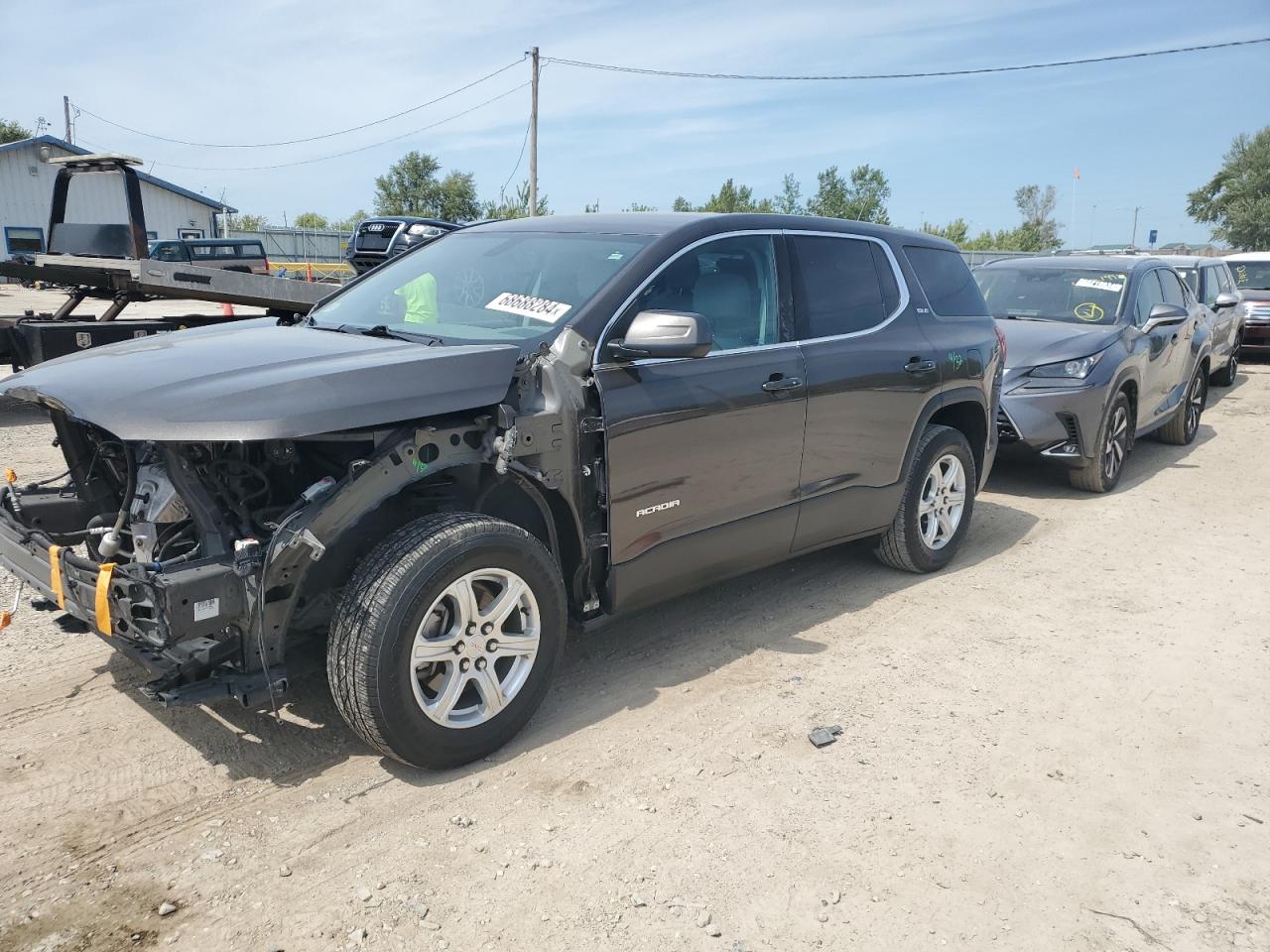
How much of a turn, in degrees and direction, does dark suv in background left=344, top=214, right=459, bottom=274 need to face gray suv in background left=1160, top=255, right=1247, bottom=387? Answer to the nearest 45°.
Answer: approximately 135° to its left

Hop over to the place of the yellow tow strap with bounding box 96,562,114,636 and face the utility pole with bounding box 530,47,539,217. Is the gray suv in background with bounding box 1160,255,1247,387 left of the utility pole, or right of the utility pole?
right

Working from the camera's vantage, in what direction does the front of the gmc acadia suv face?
facing the viewer and to the left of the viewer

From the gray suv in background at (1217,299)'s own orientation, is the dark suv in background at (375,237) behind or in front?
in front

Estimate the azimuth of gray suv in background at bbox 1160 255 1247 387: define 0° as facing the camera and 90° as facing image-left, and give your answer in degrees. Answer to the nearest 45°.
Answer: approximately 45°

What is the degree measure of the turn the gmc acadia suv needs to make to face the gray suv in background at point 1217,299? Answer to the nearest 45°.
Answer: approximately 180°

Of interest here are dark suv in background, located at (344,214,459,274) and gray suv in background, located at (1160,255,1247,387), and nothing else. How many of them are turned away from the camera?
0

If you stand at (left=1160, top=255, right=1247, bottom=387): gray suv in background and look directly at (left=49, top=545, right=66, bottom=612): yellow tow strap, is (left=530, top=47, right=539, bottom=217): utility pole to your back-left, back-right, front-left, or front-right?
back-right

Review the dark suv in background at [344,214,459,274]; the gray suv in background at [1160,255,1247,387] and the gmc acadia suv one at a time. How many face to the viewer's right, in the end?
0

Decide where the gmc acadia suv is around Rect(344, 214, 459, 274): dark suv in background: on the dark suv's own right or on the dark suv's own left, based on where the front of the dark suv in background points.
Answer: on the dark suv's own left

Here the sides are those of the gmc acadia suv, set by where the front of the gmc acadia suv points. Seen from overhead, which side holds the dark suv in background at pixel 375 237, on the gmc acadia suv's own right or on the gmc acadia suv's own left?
on the gmc acadia suv's own right

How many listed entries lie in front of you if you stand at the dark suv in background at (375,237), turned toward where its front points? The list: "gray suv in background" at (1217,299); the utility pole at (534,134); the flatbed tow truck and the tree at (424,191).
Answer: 1

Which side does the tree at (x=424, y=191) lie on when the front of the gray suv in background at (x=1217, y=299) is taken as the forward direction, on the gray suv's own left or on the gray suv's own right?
on the gray suv's own right

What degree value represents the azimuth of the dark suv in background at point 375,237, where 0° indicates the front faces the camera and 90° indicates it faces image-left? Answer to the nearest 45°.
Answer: approximately 45°
